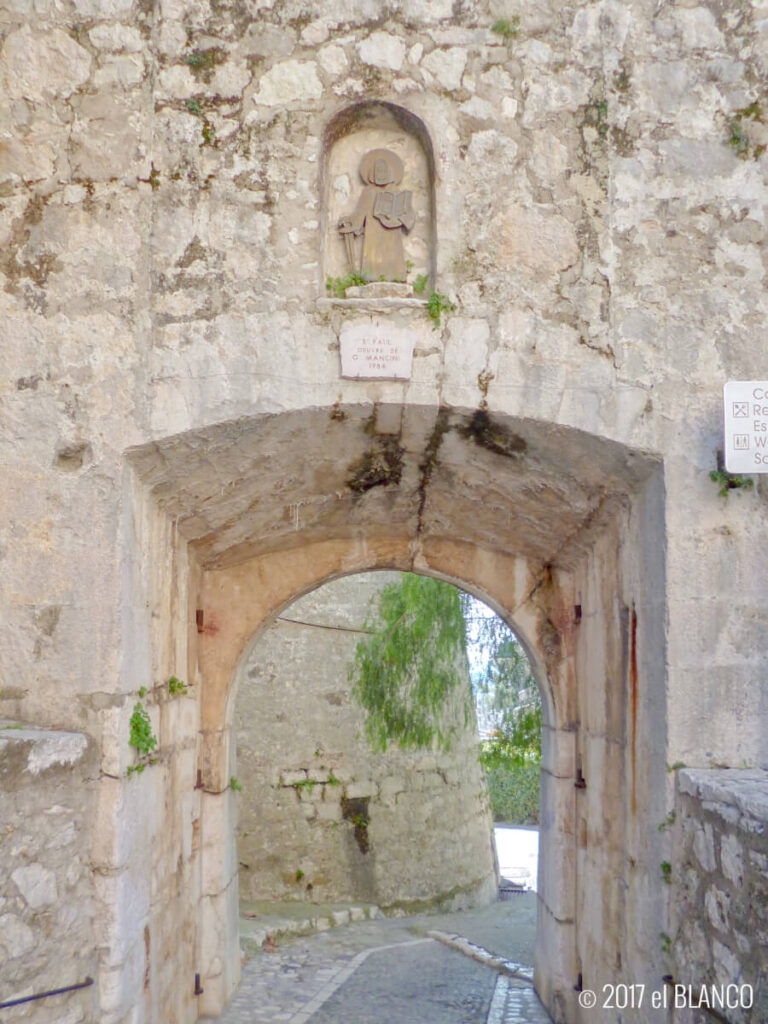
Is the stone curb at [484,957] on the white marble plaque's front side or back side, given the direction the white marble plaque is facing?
on the back side

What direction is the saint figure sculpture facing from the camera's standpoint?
toward the camera

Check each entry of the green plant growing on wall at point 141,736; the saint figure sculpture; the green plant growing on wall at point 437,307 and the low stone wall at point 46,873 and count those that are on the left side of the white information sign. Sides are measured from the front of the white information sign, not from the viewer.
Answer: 0

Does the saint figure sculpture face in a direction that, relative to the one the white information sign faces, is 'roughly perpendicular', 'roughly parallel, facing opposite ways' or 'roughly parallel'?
roughly parallel

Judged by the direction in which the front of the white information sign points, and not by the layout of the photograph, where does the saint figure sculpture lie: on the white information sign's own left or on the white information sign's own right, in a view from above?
on the white information sign's own right

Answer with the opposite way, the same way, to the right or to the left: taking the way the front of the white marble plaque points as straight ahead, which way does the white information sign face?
the same way

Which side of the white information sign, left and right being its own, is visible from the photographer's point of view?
front

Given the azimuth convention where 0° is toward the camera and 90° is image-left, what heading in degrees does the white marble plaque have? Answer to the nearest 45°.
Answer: approximately 0°

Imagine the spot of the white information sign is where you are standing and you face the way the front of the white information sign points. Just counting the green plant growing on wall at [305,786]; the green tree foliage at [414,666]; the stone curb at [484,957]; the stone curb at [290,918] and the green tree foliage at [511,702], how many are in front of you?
0

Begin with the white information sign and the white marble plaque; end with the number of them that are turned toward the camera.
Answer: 2

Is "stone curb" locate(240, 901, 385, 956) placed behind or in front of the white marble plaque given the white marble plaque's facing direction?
behind

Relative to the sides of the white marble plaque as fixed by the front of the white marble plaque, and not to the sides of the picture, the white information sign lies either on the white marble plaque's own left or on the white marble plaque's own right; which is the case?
on the white marble plaque's own left

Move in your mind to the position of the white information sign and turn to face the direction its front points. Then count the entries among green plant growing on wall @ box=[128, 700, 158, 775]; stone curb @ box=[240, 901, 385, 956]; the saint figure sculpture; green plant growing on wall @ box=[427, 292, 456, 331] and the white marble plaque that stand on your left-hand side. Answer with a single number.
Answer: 0
